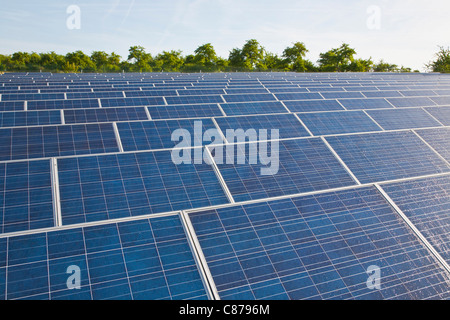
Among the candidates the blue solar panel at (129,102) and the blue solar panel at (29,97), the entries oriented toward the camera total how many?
2

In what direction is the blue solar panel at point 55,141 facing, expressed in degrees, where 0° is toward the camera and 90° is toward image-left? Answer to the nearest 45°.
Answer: approximately 0°

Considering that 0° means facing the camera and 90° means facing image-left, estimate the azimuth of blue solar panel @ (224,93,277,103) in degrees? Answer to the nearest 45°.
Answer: approximately 0°

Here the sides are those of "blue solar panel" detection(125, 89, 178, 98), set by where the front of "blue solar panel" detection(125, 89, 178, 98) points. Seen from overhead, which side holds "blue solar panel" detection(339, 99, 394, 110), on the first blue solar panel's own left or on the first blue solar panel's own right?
on the first blue solar panel's own left

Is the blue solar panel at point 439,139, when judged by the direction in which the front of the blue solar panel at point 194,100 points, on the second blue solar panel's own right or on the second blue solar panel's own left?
on the second blue solar panel's own left

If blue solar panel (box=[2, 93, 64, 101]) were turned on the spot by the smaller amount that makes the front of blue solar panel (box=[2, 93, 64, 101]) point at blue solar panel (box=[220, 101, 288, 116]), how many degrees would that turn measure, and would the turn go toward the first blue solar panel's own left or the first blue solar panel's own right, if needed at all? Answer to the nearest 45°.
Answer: approximately 90° to the first blue solar panel's own left
